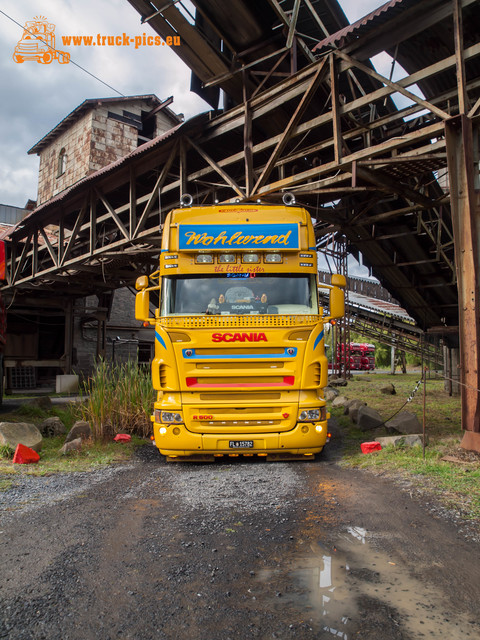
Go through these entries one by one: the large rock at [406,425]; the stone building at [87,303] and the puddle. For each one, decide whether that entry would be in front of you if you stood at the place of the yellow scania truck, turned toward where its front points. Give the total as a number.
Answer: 1

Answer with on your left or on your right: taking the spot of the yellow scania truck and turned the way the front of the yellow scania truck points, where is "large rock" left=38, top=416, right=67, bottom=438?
on your right

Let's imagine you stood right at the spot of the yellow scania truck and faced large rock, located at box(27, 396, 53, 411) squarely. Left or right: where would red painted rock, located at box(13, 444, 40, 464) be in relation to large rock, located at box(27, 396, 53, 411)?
left

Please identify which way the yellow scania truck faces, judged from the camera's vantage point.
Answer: facing the viewer

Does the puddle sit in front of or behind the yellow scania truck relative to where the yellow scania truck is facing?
in front

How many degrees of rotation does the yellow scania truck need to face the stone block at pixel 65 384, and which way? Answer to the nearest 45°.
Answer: approximately 135° to its right

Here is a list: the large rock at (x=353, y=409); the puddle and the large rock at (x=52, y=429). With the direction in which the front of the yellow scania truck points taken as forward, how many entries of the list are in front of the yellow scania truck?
1

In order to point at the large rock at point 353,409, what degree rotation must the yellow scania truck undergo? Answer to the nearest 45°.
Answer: approximately 135° to its left

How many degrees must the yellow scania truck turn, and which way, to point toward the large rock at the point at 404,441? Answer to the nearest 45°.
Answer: approximately 90° to its left

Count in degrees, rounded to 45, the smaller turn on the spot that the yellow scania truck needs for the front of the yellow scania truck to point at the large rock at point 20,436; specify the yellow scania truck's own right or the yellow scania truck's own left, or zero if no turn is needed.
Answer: approximately 90° to the yellow scania truck's own right

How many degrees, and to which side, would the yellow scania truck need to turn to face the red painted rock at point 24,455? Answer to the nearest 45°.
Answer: approximately 90° to its right

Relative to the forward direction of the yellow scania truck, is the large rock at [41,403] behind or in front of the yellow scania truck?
behind
